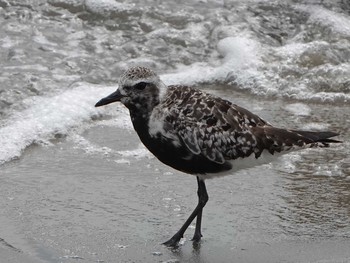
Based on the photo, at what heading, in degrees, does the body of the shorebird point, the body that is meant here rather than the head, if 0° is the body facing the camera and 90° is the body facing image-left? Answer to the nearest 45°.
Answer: approximately 90°
